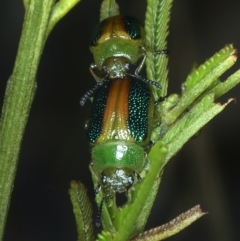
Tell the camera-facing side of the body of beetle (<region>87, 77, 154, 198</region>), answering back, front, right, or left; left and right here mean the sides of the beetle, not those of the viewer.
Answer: front

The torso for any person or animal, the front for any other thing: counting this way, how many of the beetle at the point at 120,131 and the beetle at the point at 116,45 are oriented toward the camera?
2

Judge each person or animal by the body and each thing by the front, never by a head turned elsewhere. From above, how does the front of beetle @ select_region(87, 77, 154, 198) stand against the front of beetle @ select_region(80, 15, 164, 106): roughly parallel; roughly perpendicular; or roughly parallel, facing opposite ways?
roughly parallel

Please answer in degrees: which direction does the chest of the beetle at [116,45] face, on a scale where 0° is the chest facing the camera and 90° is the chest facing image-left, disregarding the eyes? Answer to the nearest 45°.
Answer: approximately 0°
